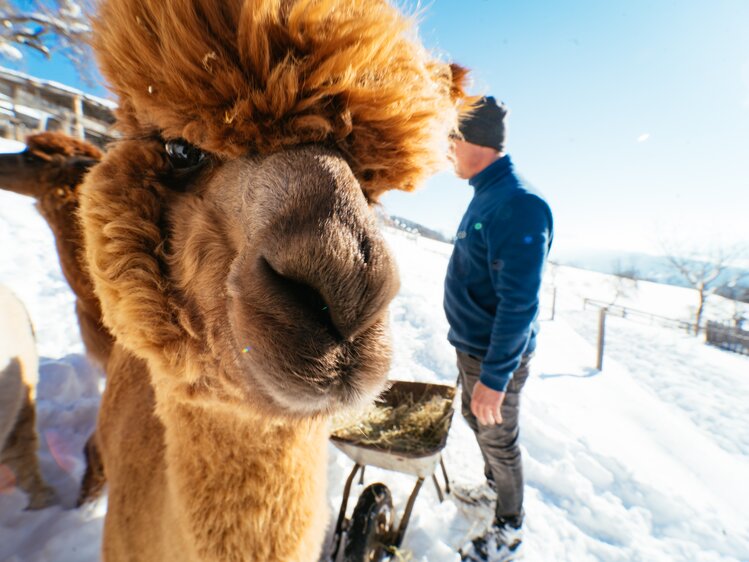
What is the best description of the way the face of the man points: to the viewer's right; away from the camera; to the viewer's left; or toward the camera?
to the viewer's left

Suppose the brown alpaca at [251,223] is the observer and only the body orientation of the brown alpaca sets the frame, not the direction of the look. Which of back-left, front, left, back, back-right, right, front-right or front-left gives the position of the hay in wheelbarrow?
left

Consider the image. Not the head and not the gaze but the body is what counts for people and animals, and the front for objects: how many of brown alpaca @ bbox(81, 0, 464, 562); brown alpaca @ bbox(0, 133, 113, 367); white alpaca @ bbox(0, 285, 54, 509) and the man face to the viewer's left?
3

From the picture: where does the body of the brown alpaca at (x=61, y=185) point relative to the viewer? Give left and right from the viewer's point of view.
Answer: facing to the left of the viewer

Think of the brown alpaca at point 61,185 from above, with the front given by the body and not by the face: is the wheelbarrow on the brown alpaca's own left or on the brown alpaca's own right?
on the brown alpaca's own left

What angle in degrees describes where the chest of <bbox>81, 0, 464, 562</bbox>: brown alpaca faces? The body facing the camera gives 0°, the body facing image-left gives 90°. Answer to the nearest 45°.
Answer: approximately 315°

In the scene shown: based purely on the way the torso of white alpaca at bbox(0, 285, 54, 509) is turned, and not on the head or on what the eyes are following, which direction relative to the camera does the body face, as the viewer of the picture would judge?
to the viewer's left

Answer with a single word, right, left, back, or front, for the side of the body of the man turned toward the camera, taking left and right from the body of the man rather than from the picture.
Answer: left

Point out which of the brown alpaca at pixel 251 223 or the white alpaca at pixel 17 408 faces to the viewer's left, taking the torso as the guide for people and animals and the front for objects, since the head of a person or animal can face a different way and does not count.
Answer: the white alpaca at pixel 17 408

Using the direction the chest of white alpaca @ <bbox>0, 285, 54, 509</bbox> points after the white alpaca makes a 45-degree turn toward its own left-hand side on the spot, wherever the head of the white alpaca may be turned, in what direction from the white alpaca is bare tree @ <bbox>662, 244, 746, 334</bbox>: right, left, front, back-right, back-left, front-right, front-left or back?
back-left

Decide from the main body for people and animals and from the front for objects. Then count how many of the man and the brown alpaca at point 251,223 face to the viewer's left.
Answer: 1

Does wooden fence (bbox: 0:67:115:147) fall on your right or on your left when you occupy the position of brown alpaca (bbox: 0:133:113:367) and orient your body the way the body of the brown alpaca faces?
on your right

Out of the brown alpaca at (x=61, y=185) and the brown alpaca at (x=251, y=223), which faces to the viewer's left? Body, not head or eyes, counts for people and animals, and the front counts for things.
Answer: the brown alpaca at (x=61, y=185)
